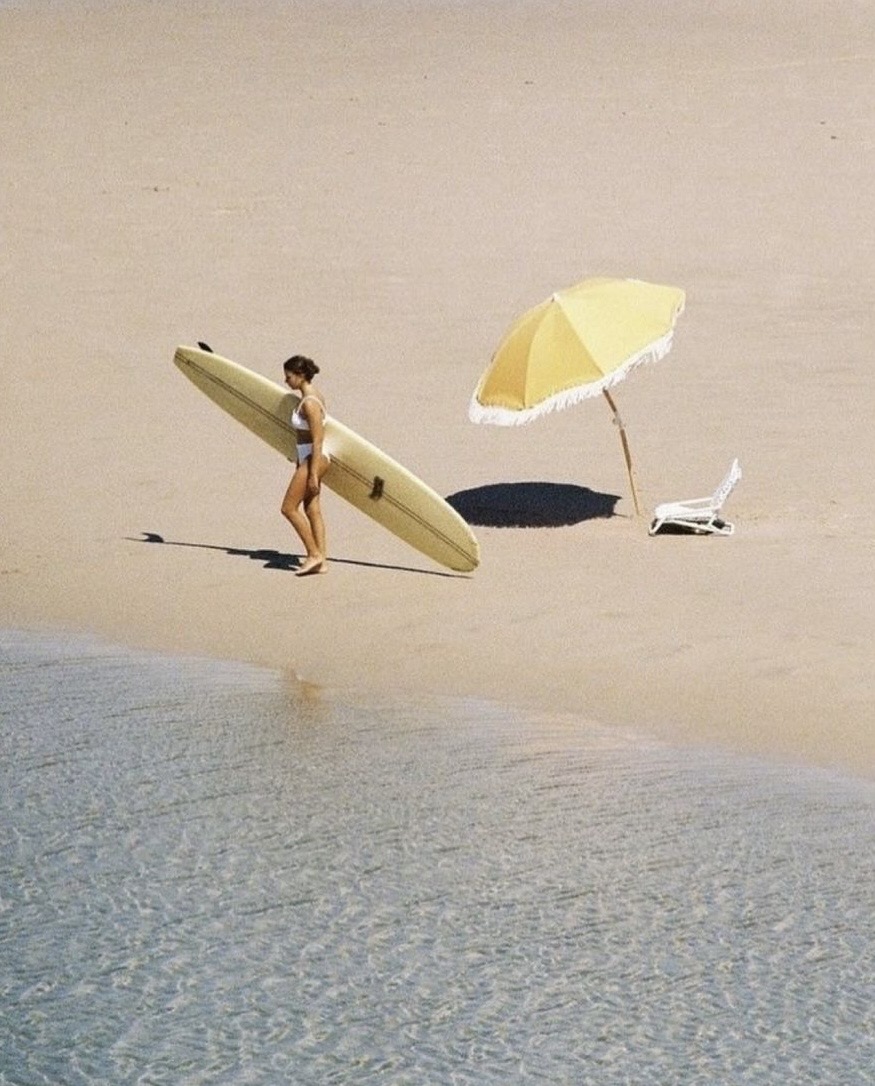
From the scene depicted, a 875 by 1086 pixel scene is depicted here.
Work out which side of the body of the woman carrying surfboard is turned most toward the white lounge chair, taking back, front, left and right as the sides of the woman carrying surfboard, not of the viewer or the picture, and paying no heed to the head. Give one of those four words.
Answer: back

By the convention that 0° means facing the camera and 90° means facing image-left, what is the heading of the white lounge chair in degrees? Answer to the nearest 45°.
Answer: approximately 90°

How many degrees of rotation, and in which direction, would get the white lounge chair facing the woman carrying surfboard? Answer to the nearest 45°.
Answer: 0° — it already faces them

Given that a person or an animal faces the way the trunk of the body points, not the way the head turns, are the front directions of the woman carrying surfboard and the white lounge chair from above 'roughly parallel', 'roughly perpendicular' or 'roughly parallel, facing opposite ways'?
roughly parallel

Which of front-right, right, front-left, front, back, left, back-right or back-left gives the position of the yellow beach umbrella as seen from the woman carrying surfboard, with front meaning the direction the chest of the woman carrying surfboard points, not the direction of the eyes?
back

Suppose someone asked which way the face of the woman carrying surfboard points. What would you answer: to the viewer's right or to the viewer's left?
to the viewer's left

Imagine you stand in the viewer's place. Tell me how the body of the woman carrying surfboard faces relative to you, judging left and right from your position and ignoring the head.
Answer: facing to the left of the viewer
